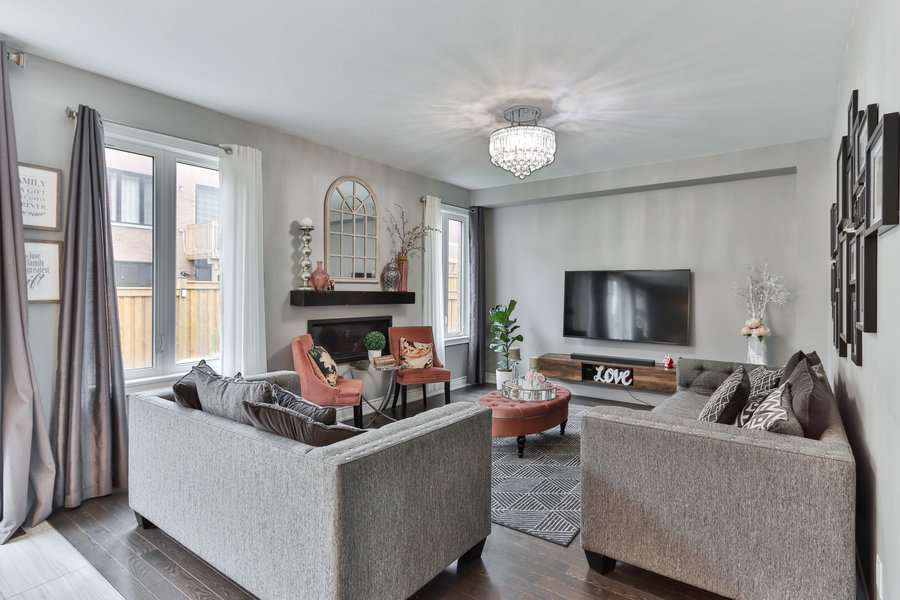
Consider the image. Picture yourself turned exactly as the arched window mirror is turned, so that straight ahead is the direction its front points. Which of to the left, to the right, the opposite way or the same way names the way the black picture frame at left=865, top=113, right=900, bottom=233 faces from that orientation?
the opposite way

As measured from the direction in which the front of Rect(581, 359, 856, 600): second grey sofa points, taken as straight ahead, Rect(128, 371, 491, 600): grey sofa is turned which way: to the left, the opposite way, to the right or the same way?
to the right

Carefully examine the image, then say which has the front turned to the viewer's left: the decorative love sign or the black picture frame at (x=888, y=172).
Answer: the black picture frame

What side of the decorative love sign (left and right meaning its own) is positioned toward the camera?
front

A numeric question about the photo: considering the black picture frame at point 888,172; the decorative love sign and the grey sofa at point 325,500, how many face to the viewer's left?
1

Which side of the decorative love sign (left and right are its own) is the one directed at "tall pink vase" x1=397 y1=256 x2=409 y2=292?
right

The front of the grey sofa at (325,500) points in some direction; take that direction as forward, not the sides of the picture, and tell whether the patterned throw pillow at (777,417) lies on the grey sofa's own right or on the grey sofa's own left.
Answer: on the grey sofa's own right

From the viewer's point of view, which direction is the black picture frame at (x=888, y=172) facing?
to the viewer's left

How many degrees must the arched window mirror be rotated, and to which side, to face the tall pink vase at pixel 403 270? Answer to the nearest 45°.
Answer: approximately 90° to its left

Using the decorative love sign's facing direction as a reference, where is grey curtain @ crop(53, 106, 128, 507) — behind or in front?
in front

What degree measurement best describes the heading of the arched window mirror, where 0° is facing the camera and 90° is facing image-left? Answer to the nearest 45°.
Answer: approximately 315°

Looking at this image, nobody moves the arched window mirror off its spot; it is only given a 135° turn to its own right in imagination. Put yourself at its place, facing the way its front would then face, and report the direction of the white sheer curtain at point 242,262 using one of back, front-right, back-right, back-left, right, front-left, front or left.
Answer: front-left

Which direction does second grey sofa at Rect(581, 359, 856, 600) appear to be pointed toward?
to the viewer's left

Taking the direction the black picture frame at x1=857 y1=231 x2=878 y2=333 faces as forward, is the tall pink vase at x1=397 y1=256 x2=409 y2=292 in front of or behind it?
in front

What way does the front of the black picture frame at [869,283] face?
to the viewer's left
